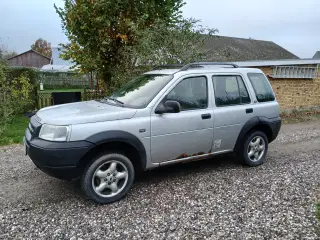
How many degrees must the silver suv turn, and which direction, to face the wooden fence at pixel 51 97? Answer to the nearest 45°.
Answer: approximately 90° to its right

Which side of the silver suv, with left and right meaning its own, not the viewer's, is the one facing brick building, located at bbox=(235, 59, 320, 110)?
back

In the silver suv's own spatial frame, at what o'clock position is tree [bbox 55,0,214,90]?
The tree is roughly at 4 o'clock from the silver suv.

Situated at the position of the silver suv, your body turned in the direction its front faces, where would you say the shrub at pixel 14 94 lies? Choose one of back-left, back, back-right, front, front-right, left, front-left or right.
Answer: right

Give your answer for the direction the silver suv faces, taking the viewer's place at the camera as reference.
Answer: facing the viewer and to the left of the viewer
